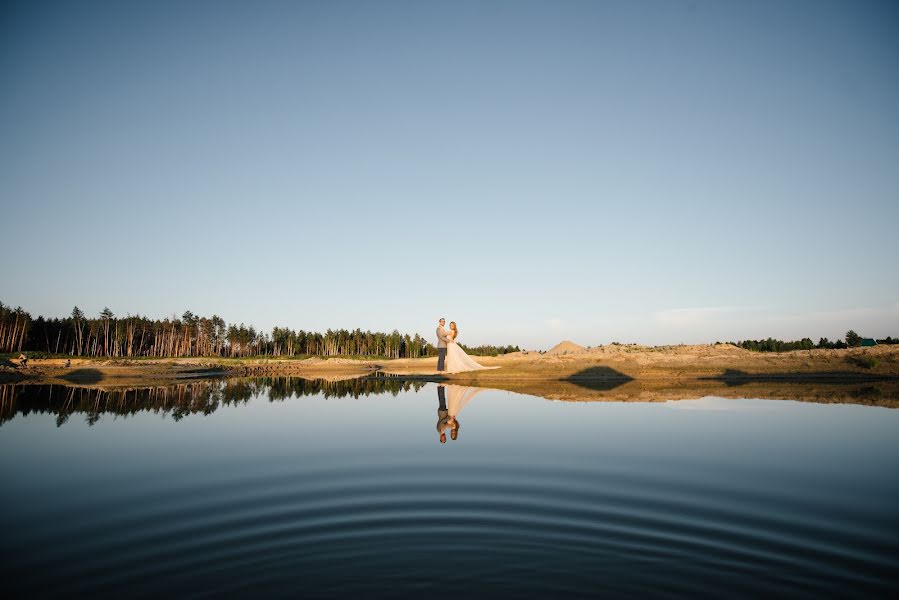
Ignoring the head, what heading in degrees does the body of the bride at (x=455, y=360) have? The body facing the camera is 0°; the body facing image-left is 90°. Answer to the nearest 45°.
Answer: approximately 90°
